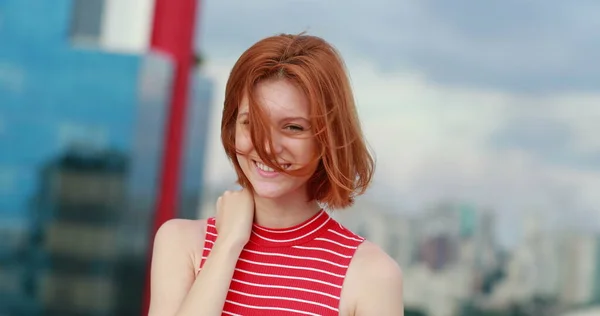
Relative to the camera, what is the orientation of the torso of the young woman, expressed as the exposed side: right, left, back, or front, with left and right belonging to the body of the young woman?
front

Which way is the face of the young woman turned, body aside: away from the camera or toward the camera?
toward the camera

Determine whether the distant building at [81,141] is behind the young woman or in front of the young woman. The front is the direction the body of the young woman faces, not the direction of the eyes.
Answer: behind
